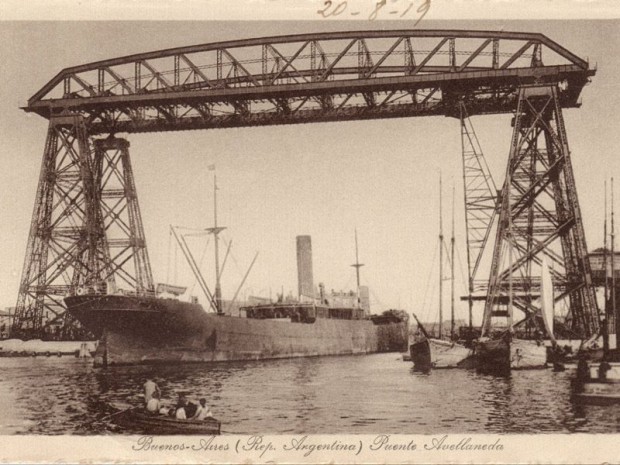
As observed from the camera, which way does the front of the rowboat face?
facing to the left of the viewer

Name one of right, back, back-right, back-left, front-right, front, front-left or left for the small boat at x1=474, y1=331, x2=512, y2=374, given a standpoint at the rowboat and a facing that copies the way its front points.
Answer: back-right

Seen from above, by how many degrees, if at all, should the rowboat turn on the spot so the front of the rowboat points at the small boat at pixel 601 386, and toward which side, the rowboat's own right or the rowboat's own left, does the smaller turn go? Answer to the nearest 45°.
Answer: approximately 180°

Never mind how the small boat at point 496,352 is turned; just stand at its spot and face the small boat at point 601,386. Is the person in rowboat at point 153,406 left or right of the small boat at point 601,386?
right
